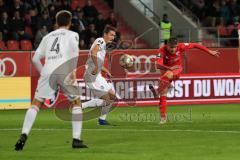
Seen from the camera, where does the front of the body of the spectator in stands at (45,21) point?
toward the camera

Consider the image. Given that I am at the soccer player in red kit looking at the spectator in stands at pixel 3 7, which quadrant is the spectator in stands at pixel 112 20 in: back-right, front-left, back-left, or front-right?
front-right

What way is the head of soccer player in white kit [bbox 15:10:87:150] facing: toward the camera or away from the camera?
away from the camera

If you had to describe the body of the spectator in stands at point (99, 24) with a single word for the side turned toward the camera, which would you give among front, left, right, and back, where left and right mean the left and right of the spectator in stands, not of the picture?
front

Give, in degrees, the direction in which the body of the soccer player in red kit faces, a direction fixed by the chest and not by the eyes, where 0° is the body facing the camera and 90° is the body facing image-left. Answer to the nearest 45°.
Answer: approximately 45°

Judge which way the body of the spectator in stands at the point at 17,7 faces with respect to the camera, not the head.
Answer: toward the camera

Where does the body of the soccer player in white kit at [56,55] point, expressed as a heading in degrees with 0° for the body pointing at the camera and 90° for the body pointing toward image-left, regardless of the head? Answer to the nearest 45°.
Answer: approximately 225°

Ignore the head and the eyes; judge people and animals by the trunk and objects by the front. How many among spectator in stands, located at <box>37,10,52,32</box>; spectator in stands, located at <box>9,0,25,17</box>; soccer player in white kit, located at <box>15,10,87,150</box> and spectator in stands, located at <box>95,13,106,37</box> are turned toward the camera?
3
